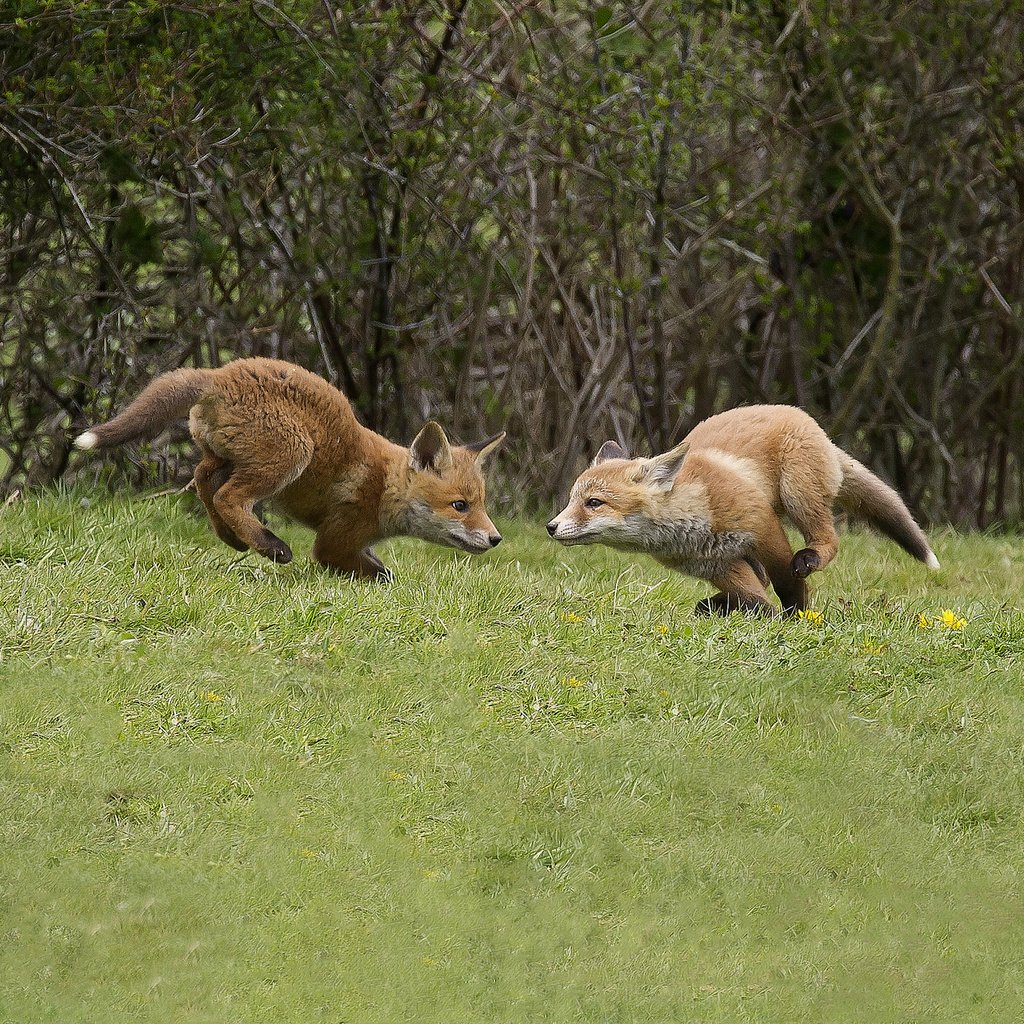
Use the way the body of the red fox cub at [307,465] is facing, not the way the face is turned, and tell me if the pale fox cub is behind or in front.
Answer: in front

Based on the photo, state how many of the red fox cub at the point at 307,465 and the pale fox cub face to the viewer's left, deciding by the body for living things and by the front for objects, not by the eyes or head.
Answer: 1

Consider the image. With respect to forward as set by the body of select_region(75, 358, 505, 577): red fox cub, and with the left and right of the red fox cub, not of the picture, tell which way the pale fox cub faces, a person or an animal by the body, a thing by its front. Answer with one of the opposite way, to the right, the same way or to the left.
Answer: the opposite way

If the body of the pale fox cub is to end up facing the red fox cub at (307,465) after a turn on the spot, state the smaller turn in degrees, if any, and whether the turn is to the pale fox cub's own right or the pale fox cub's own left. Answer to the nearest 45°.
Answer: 0° — it already faces it

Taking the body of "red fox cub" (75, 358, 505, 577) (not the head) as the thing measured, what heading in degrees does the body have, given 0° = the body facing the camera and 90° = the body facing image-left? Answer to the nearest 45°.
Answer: approximately 270°

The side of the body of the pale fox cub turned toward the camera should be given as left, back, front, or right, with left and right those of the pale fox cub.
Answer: left
